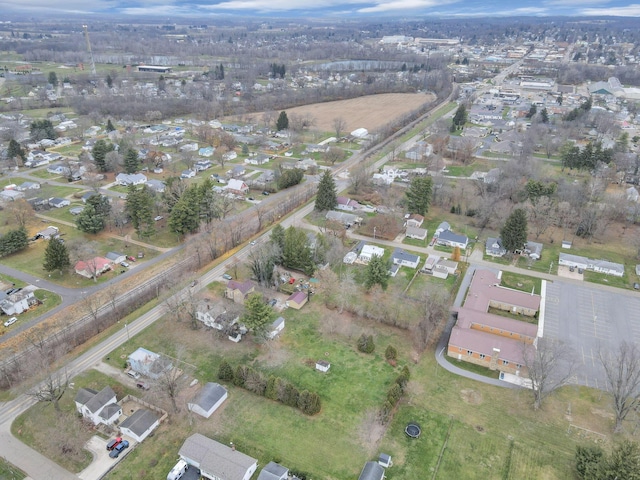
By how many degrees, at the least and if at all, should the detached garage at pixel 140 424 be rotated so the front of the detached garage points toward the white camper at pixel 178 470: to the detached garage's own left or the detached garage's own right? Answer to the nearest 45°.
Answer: approximately 45° to the detached garage's own left

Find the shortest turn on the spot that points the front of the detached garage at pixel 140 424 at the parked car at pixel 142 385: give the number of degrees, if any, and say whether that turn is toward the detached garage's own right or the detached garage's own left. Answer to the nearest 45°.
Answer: approximately 135° to the detached garage's own right

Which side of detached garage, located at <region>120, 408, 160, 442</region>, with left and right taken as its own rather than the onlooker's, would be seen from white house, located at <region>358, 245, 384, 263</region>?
back

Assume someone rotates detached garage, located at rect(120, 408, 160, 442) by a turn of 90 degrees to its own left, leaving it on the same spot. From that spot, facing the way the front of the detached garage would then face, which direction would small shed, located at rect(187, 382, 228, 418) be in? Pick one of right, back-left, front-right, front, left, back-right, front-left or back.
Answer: front-left

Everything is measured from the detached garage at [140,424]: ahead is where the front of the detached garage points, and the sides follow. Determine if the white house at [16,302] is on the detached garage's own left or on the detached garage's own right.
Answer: on the detached garage's own right

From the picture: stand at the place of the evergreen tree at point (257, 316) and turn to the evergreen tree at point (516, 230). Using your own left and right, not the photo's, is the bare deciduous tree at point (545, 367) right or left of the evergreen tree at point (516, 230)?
right

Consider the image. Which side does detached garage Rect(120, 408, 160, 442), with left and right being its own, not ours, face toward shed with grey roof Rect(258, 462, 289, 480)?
left

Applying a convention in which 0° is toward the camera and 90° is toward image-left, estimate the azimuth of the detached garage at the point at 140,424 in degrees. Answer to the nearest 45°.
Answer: approximately 45°

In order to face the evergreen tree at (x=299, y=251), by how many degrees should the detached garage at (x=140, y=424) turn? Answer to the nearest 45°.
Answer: approximately 180°

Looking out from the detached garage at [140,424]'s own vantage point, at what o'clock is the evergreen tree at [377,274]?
The evergreen tree is roughly at 7 o'clock from the detached garage.

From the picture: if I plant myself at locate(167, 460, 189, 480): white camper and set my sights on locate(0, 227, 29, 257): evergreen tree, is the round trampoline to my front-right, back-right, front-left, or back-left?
back-right

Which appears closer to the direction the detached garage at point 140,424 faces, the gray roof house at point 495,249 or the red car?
the red car

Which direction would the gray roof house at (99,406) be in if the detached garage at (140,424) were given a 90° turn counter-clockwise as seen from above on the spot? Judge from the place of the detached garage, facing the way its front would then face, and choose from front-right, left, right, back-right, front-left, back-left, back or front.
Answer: back
